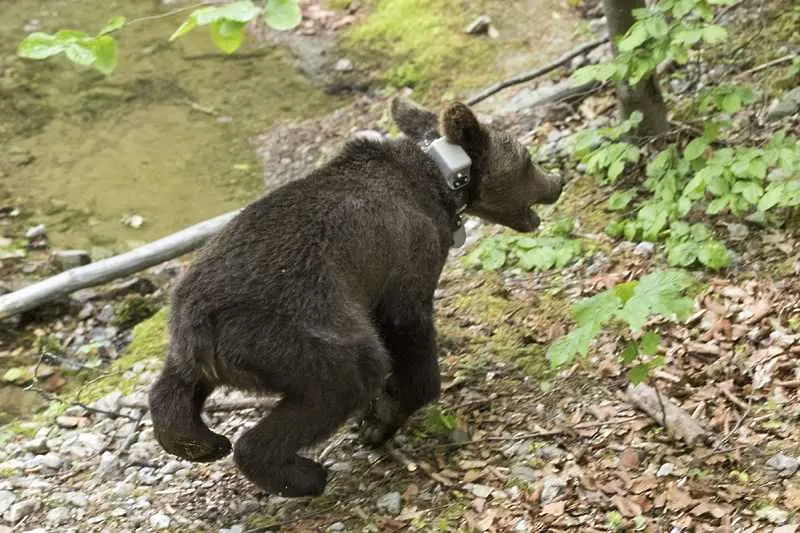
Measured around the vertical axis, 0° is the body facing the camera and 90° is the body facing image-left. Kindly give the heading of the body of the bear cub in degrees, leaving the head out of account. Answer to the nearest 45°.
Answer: approximately 225°

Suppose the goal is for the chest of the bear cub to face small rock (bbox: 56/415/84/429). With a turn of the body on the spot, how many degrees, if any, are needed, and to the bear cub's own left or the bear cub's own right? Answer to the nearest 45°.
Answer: approximately 90° to the bear cub's own left

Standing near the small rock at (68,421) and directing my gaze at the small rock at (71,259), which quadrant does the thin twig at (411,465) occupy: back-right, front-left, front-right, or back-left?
back-right

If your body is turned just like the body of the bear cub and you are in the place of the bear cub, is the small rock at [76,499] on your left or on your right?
on your left

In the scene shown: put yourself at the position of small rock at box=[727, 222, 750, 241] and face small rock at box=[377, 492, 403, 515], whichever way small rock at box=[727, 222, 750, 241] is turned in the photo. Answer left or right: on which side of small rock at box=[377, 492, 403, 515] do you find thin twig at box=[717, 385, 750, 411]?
left

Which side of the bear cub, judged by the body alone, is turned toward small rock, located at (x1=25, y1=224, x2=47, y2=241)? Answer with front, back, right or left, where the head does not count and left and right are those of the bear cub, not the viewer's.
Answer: left

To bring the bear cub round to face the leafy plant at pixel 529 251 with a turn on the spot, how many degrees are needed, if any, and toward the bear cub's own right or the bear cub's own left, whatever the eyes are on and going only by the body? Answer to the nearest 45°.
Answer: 0° — it already faces it

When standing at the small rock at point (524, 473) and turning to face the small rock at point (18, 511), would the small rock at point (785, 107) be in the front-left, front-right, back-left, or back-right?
back-right

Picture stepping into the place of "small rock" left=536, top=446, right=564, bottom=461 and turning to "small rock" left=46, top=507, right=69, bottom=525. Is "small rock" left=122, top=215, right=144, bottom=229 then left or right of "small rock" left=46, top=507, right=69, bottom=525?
right

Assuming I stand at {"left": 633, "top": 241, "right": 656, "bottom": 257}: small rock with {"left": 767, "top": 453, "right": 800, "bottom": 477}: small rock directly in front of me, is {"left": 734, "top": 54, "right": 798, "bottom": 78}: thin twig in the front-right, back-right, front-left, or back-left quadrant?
back-left

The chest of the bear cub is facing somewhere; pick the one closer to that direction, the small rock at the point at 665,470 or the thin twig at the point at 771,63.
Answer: the thin twig

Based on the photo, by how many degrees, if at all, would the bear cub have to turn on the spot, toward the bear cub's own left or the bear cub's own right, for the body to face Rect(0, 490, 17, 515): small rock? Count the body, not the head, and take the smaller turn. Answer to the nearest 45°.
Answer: approximately 135° to the bear cub's own left
